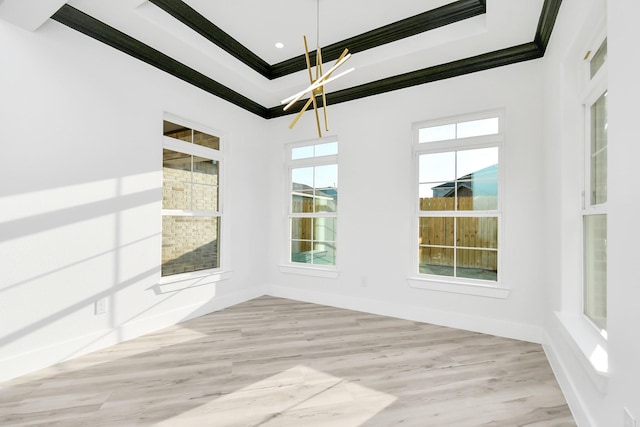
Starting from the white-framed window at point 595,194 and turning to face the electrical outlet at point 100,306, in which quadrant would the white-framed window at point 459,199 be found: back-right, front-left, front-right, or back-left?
front-right

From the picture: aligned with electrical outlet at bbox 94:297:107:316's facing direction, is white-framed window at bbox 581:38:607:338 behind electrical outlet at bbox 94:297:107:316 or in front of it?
in front

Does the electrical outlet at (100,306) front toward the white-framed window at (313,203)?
no

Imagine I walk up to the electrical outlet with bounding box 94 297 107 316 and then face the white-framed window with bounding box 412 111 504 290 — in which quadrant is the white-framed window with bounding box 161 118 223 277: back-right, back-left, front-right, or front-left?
front-left

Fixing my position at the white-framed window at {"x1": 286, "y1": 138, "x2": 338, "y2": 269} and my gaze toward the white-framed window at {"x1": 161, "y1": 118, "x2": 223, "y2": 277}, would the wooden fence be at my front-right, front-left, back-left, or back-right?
back-left

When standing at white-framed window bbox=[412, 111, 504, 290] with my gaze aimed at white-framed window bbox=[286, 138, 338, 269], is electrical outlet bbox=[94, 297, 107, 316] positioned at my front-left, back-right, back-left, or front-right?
front-left

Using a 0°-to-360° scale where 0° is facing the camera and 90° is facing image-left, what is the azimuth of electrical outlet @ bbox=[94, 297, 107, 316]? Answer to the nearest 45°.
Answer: approximately 315°

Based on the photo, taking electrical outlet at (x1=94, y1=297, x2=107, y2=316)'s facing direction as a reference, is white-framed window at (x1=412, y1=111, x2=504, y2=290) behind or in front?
in front

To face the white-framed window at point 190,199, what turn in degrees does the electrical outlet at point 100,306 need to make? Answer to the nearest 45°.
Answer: approximately 90° to its left

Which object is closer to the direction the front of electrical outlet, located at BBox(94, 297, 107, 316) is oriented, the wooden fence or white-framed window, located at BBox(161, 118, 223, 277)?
the wooden fence

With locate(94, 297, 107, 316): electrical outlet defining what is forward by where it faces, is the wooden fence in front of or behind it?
in front
